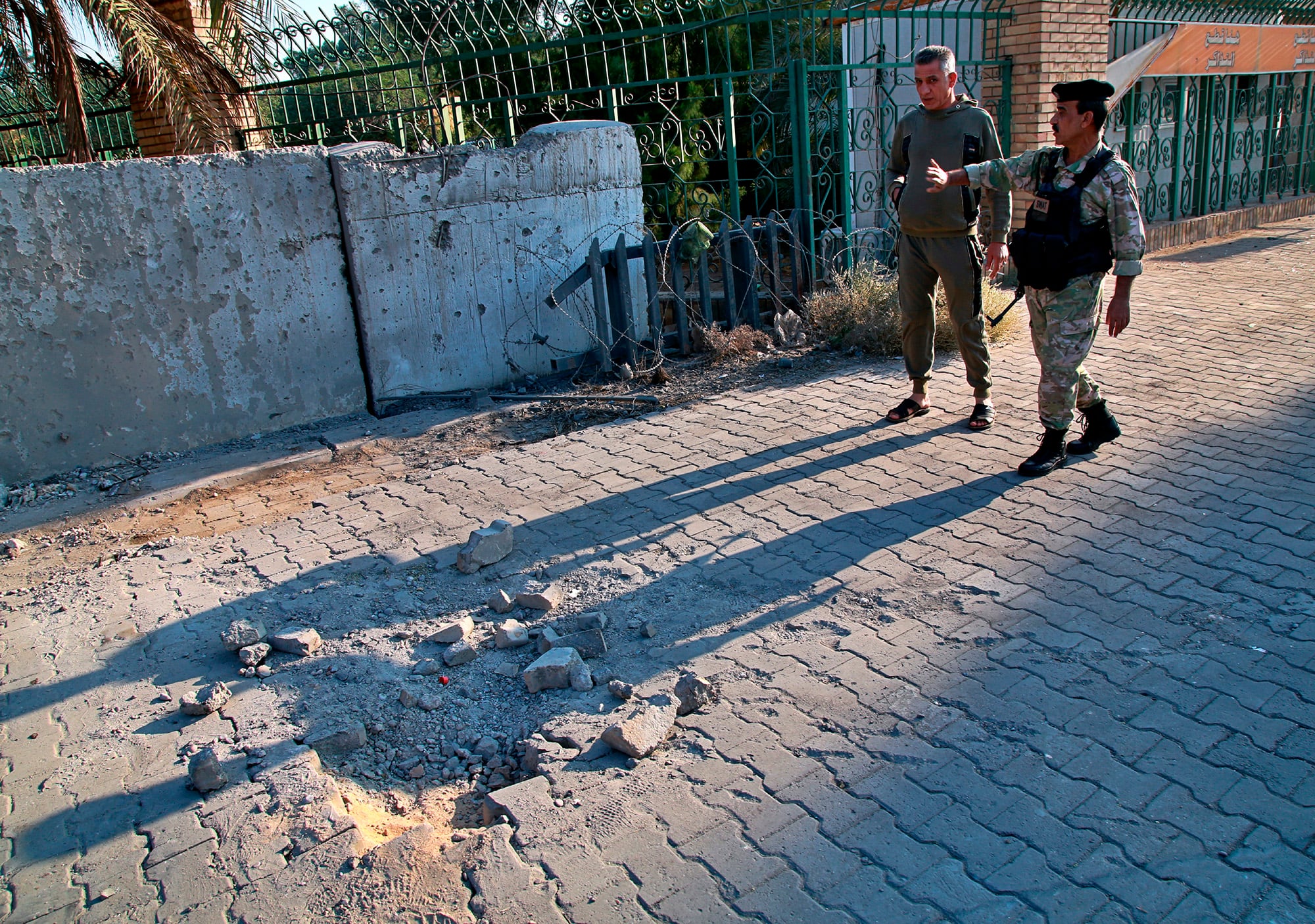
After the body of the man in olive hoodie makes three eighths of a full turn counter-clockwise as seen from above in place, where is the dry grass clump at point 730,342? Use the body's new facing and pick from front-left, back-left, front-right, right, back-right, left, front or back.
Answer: back-left

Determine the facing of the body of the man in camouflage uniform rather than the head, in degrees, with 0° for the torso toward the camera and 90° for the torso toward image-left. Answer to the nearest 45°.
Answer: approximately 45°

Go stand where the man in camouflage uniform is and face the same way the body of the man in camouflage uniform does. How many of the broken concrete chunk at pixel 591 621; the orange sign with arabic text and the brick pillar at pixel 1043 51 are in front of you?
1

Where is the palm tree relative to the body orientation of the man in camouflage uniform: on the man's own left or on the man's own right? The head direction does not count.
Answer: on the man's own right

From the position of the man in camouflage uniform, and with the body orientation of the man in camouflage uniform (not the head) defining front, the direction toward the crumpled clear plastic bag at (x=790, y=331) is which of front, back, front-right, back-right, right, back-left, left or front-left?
right

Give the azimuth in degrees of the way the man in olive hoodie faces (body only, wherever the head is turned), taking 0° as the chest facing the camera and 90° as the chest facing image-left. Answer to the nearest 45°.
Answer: approximately 45°

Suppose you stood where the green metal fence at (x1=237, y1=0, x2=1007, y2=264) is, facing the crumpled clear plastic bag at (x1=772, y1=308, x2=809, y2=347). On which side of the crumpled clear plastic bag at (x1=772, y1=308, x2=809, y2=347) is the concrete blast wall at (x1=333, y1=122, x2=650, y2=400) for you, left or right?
right

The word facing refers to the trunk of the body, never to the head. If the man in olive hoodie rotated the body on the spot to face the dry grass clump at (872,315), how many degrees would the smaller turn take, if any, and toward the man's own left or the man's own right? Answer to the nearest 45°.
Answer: approximately 135° to the man's own right

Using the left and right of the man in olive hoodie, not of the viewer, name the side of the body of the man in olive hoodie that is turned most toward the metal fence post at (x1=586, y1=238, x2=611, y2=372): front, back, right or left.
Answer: right

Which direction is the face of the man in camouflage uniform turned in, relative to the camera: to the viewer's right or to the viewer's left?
to the viewer's left

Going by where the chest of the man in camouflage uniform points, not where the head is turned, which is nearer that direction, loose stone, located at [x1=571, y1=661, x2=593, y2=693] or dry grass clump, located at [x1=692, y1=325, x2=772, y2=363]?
the loose stone

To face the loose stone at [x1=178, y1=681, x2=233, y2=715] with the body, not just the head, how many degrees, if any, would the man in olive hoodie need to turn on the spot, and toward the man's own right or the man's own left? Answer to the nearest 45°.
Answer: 0° — they already face it

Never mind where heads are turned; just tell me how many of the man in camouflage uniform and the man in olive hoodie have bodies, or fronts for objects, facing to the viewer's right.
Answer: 0
